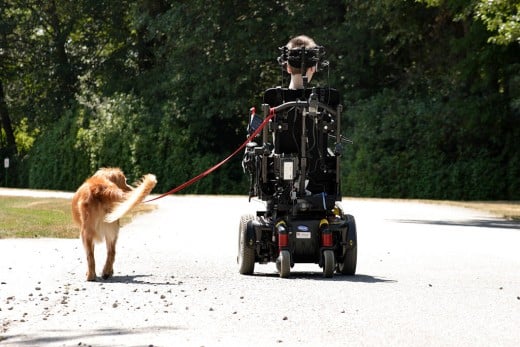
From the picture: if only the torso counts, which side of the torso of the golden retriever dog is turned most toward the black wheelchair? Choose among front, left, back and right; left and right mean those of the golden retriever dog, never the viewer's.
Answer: right

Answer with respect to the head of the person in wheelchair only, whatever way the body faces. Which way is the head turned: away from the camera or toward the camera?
away from the camera

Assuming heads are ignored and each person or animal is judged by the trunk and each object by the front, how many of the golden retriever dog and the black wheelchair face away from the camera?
2

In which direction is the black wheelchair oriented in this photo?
away from the camera

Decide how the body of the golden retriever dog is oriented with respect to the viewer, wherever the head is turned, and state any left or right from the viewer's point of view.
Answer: facing away from the viewer

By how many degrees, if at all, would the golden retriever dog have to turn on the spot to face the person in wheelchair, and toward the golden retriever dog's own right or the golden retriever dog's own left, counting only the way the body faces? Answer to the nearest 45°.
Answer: approximately 90° to the golden retriever dog's own right
